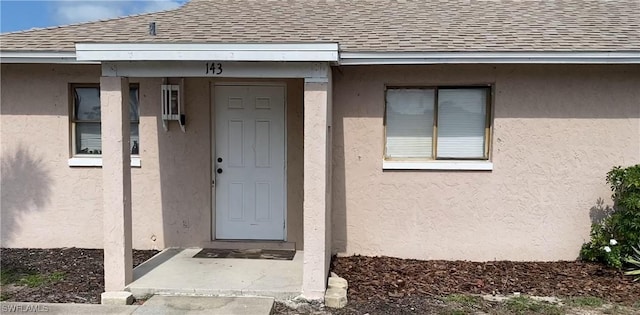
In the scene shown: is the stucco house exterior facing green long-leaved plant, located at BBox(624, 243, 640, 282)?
no

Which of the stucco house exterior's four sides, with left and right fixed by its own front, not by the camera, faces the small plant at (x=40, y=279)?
right

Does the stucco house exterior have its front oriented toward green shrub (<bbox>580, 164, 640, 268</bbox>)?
no

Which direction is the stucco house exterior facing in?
toward the camera

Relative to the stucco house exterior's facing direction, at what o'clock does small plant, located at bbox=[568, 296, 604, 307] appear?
The small plant is roughly at 10 o'clock from the stucco house exterior.

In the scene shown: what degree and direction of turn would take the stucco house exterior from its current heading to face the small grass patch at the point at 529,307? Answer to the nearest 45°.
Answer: approximately 45° to its left
